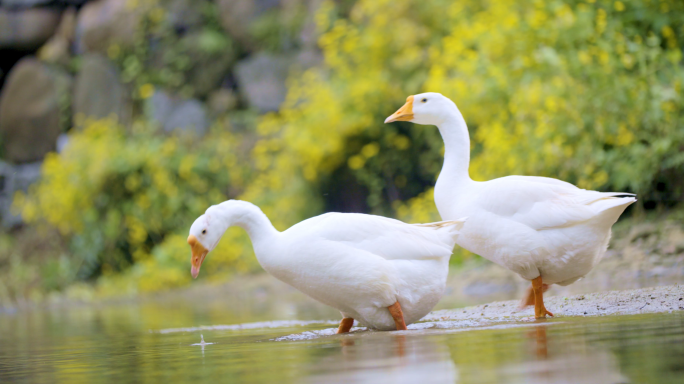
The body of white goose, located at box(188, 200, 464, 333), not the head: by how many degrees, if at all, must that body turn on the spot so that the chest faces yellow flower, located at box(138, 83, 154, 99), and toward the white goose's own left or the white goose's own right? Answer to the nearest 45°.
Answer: approximately 90° to the white goose's own right

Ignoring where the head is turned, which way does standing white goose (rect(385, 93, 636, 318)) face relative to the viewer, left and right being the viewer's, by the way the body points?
facing to the left of the viewer

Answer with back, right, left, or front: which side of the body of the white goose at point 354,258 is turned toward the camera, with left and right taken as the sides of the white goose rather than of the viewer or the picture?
left

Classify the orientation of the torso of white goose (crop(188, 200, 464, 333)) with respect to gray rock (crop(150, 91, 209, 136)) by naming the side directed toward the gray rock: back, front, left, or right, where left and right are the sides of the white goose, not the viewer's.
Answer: right

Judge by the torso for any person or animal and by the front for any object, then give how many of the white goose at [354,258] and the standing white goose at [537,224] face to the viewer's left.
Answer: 2

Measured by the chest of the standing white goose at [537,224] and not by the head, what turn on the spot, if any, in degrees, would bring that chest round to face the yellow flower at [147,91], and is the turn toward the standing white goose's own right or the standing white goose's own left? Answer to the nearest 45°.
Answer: approximately 45° to the standing white goose's own right

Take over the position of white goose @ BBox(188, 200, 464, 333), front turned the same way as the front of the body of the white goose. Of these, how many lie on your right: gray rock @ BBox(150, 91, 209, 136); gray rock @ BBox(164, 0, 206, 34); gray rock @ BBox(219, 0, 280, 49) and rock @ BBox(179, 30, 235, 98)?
4

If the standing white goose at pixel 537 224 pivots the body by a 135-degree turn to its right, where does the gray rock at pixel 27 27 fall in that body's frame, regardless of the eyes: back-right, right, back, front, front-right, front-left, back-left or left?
left
